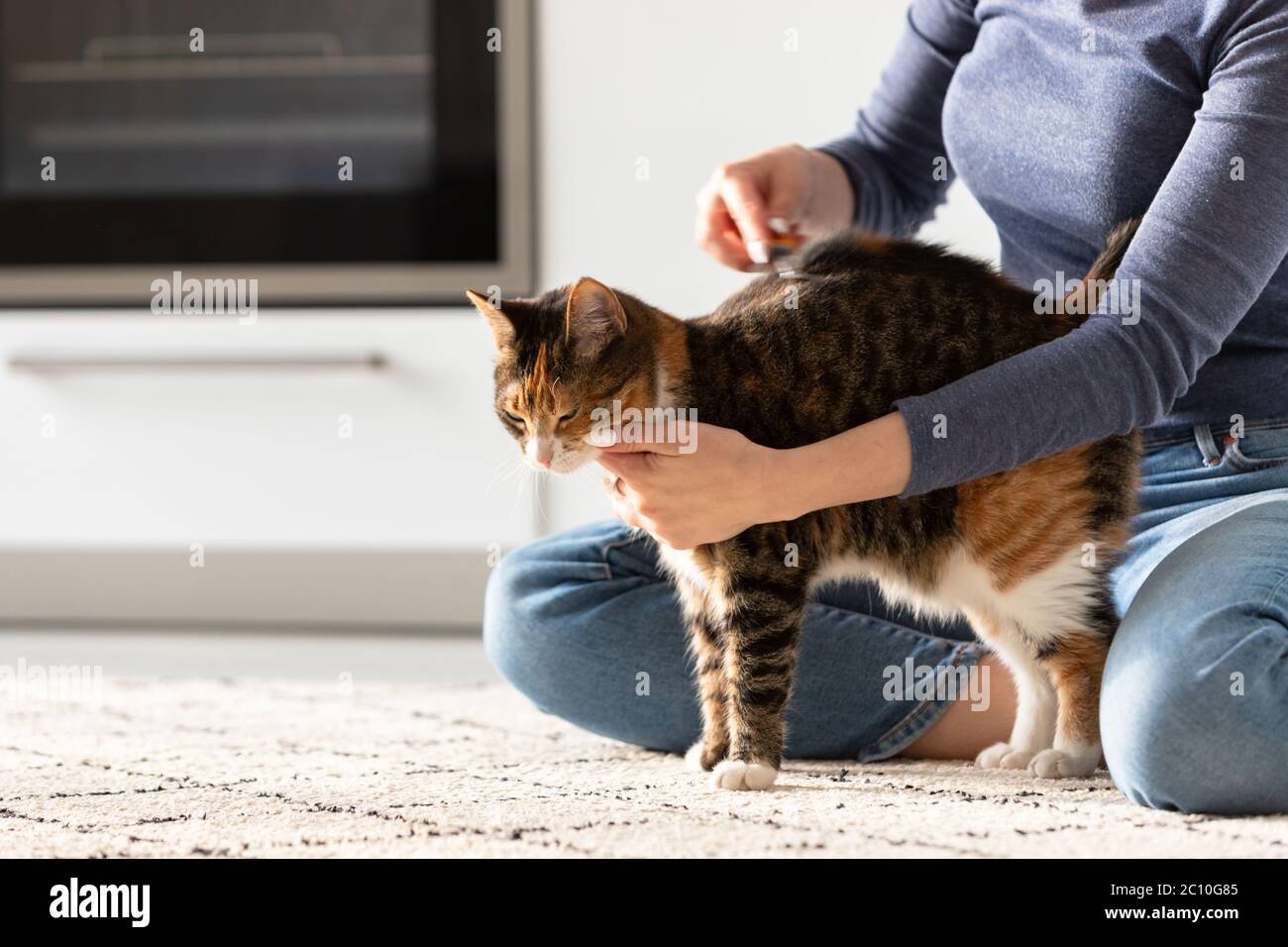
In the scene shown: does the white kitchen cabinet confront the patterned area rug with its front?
yes

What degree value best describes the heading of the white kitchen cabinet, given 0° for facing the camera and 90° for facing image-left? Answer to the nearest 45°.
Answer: approximately 0°
